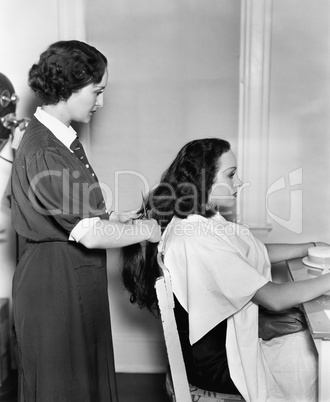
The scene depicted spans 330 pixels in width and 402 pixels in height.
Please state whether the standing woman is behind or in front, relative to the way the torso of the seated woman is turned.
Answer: behind

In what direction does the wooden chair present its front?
to the viewer's right

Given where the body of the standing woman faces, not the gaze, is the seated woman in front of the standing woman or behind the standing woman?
in front

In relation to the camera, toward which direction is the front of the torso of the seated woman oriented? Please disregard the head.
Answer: to the viewer's right

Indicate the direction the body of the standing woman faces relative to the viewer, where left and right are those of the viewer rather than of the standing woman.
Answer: facing to the right of the viewer

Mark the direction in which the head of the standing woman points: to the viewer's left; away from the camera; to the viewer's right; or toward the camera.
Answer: to the viewer's right

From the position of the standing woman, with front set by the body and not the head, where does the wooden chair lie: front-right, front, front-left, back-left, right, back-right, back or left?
front-right

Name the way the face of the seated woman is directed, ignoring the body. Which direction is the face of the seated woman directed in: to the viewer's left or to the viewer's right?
to the viewer's right
